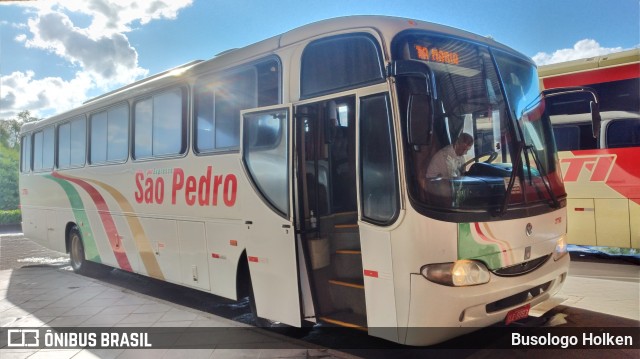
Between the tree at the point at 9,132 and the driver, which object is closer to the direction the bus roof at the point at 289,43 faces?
the driver

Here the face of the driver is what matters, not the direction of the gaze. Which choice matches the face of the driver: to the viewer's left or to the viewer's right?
to the viewer's right

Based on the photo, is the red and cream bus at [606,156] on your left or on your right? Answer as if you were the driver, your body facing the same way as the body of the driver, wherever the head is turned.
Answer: on your left

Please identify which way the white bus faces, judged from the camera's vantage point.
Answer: facing the viewer and to the right of the viewer
